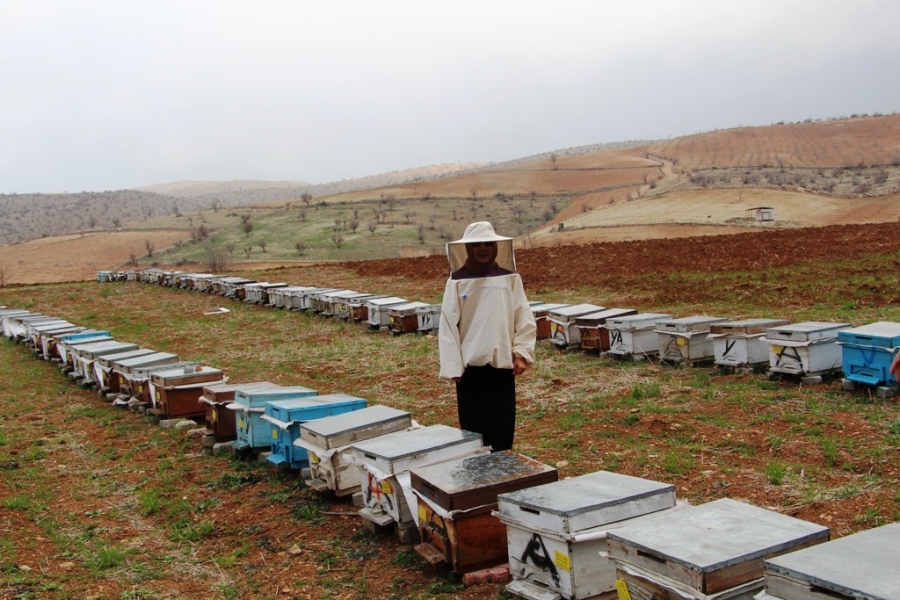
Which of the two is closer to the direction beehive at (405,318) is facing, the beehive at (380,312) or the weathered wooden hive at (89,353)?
the weathered wooden hive

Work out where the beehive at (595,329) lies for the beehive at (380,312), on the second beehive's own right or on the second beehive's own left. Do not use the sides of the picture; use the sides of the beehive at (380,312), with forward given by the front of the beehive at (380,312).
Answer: on the second beehive's own left

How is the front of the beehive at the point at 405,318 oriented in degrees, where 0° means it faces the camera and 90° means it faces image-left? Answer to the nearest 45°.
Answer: approximately 45°

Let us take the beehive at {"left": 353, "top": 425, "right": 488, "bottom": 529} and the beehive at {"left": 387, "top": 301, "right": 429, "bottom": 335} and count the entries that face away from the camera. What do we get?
0

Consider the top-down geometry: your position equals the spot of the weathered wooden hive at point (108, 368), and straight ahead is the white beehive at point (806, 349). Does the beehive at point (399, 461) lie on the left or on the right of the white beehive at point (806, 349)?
right

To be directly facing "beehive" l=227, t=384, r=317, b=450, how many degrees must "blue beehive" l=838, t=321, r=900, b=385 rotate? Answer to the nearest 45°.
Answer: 0° — it already faces it

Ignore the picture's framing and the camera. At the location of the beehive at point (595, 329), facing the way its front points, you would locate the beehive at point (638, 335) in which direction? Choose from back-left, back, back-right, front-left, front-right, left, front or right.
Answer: left

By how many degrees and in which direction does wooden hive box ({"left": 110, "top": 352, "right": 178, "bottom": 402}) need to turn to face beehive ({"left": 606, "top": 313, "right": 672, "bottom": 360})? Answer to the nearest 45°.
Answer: approximately 135° to its left

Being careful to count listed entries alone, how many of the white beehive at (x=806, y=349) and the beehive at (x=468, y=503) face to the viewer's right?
0
